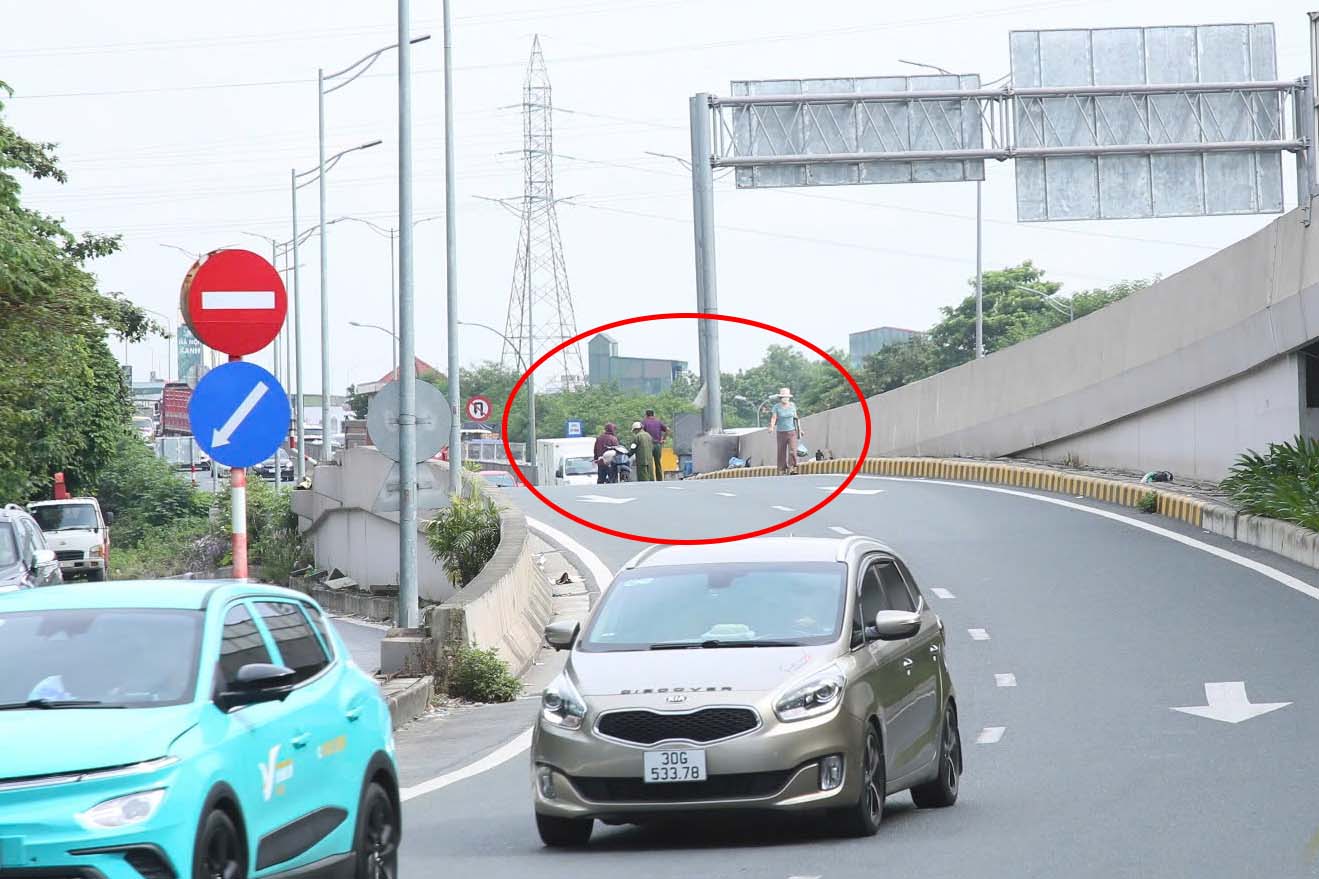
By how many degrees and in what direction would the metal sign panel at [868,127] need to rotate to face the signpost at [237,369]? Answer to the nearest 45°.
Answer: approximately 180°

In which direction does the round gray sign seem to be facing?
away from the camera

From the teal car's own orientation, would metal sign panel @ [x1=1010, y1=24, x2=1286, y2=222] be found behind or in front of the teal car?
behind

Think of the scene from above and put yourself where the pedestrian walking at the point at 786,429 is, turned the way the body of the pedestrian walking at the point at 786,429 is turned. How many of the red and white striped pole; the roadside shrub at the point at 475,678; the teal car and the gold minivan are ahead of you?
4

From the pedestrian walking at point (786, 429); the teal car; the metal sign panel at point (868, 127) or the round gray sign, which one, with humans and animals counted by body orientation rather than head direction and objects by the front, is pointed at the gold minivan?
the pedestrian walking

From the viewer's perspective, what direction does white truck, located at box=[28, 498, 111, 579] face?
toward the camera

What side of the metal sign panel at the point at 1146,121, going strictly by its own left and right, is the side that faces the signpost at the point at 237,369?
back

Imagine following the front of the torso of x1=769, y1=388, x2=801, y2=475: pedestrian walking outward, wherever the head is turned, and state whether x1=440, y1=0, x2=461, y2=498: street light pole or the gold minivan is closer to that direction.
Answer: the gold minivan

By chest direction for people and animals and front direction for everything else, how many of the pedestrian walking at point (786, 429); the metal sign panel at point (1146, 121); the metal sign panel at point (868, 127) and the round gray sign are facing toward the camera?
1

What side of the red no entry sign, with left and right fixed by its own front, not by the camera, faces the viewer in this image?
front

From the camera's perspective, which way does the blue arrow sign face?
toward the camera

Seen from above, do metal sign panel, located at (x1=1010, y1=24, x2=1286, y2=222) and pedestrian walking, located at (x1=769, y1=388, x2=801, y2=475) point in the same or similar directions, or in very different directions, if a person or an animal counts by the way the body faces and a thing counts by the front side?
very different directions

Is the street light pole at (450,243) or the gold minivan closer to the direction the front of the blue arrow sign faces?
the gold minivan
